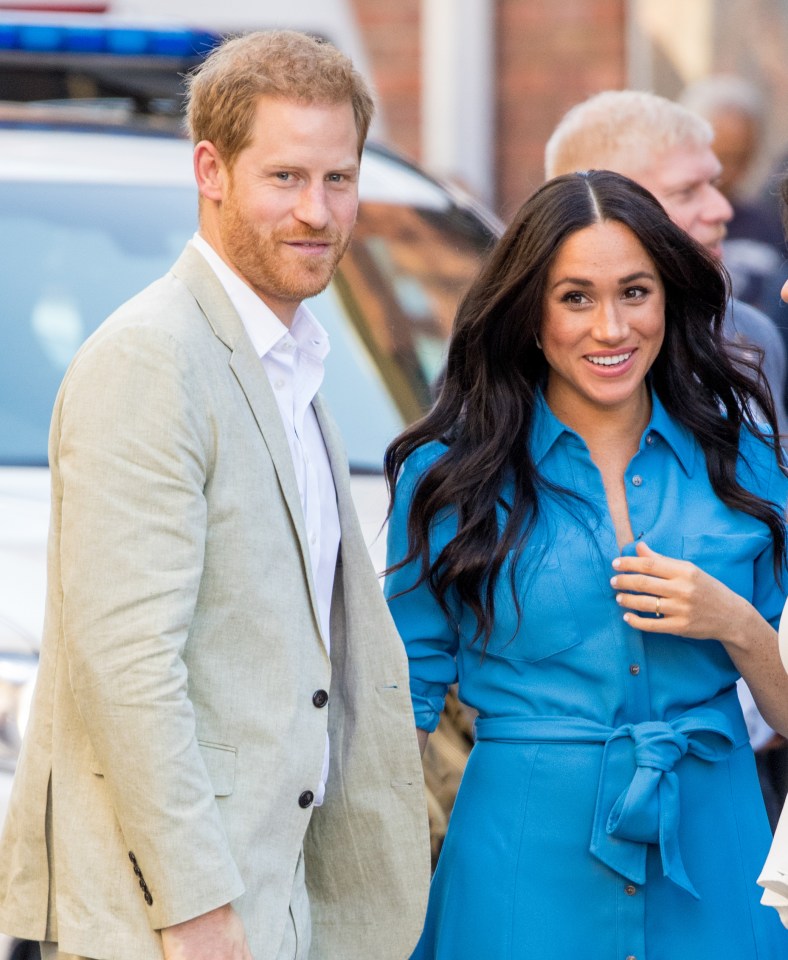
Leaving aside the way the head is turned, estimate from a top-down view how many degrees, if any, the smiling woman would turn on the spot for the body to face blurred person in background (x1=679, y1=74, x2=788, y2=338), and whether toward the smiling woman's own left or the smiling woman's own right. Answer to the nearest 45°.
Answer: approximately 180°

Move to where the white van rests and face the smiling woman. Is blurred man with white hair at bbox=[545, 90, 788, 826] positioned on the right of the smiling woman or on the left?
left

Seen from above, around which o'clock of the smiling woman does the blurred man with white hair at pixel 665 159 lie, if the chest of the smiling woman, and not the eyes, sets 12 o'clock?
The blurred man with white hair is roughly at 6 o'clock from the smiling woman.

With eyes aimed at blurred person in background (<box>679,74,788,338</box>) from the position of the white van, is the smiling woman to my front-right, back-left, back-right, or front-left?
back-right

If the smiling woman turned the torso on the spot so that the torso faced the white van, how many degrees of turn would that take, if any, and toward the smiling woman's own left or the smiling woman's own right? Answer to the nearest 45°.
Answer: approximately 135° to the smiling woman's own right

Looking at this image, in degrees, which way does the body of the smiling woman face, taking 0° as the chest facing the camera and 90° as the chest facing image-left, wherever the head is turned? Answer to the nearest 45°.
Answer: approximately 0°
